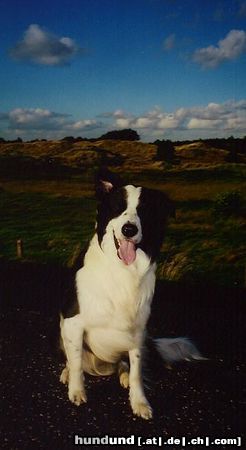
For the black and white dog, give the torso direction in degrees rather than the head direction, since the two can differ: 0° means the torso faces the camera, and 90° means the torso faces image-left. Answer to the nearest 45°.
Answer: approximately 0°

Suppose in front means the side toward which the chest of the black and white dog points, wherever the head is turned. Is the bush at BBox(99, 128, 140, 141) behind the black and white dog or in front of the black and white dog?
behind

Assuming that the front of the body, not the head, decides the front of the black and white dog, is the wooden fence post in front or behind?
behind
